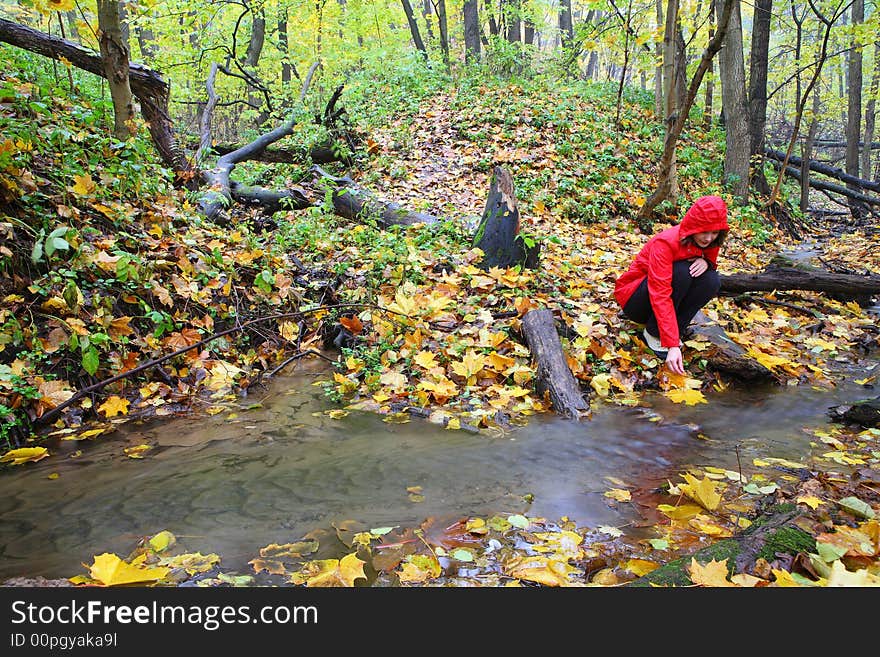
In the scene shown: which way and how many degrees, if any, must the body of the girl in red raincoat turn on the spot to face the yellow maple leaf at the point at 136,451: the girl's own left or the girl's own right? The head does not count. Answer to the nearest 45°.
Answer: approximately 90° to the girl's own right

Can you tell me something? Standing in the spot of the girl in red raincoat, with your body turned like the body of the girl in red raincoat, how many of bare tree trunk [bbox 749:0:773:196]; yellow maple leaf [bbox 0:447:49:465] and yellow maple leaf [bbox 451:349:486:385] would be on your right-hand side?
2

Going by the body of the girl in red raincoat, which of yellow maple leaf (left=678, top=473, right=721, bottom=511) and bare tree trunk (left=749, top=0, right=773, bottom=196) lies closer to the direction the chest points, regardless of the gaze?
the yellow maple leaf

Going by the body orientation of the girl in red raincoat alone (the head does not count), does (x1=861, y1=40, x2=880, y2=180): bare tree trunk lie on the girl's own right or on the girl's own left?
on the girl's own left

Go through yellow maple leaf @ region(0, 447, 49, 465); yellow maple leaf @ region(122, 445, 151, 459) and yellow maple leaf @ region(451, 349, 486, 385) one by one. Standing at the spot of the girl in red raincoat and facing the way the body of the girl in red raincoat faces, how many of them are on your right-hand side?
3
